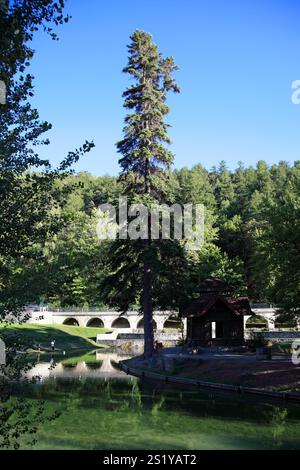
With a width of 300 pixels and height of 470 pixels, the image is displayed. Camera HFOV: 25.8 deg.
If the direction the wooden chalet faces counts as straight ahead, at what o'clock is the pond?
The pond is roughly at 12 o'clock from the wooden chalet.

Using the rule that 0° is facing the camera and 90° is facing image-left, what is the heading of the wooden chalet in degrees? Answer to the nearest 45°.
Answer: approximately 0°
